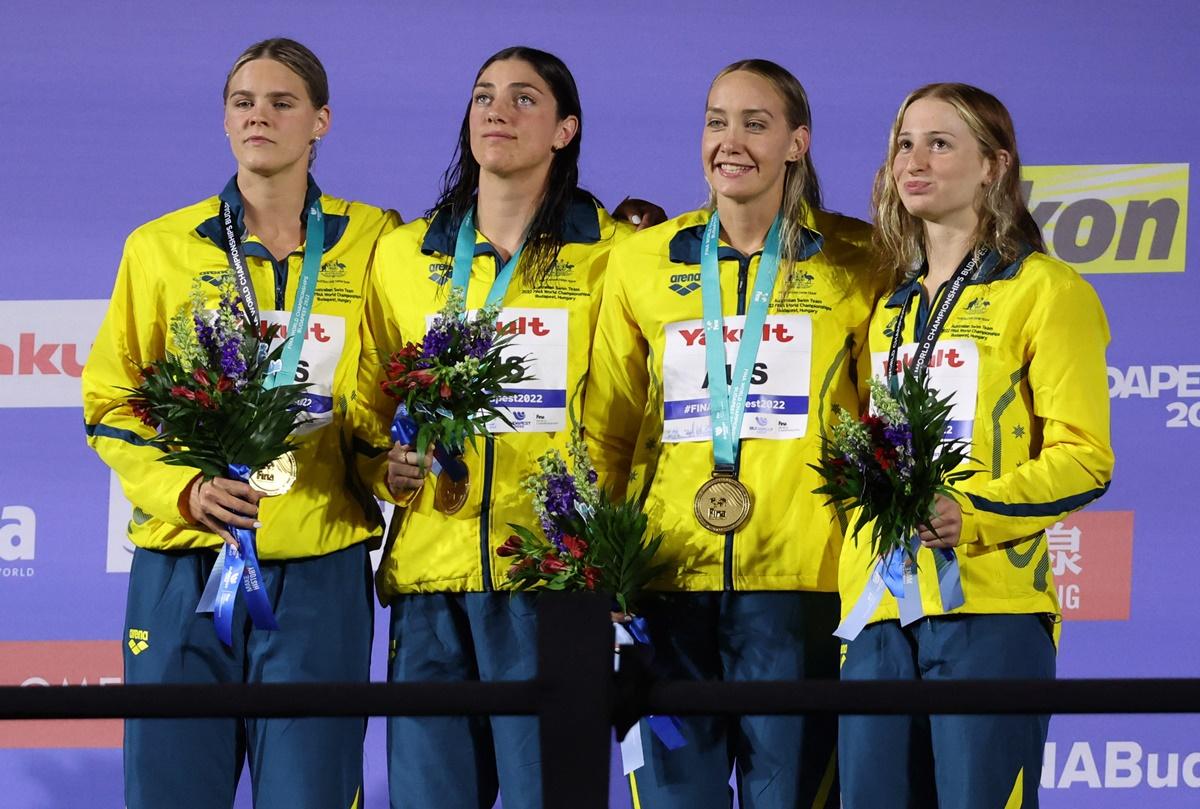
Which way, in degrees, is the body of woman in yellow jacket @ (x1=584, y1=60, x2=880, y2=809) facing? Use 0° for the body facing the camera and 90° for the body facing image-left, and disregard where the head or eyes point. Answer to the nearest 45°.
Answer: approximately 0°

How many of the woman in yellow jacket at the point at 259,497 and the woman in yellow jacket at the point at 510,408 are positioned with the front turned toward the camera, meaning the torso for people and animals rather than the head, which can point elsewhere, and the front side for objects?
2

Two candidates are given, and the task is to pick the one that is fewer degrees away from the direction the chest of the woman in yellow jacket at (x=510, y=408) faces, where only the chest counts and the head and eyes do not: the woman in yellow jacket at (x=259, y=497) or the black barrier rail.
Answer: the black barrier rail

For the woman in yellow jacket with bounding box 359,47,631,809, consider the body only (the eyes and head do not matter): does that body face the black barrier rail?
yes

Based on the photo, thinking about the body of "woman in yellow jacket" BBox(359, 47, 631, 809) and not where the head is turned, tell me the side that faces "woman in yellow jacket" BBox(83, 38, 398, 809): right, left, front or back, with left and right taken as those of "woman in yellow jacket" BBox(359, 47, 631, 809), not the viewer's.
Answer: right

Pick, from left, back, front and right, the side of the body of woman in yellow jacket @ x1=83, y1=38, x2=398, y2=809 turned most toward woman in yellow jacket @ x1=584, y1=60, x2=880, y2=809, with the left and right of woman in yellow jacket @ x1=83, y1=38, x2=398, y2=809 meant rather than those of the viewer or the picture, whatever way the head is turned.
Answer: left

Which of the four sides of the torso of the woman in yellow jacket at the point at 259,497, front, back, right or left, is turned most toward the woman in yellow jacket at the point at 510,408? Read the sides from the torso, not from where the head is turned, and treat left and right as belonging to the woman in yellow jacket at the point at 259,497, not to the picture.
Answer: left

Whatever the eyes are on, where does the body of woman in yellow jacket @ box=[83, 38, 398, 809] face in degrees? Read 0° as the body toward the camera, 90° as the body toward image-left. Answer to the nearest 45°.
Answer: approximately 0°

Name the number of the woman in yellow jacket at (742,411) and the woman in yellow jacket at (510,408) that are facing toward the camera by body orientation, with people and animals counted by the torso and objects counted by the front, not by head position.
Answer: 2

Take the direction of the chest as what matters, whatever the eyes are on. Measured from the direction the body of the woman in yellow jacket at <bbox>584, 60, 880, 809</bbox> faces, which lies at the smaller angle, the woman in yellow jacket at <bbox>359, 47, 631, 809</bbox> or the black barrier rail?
the black barrier rail
